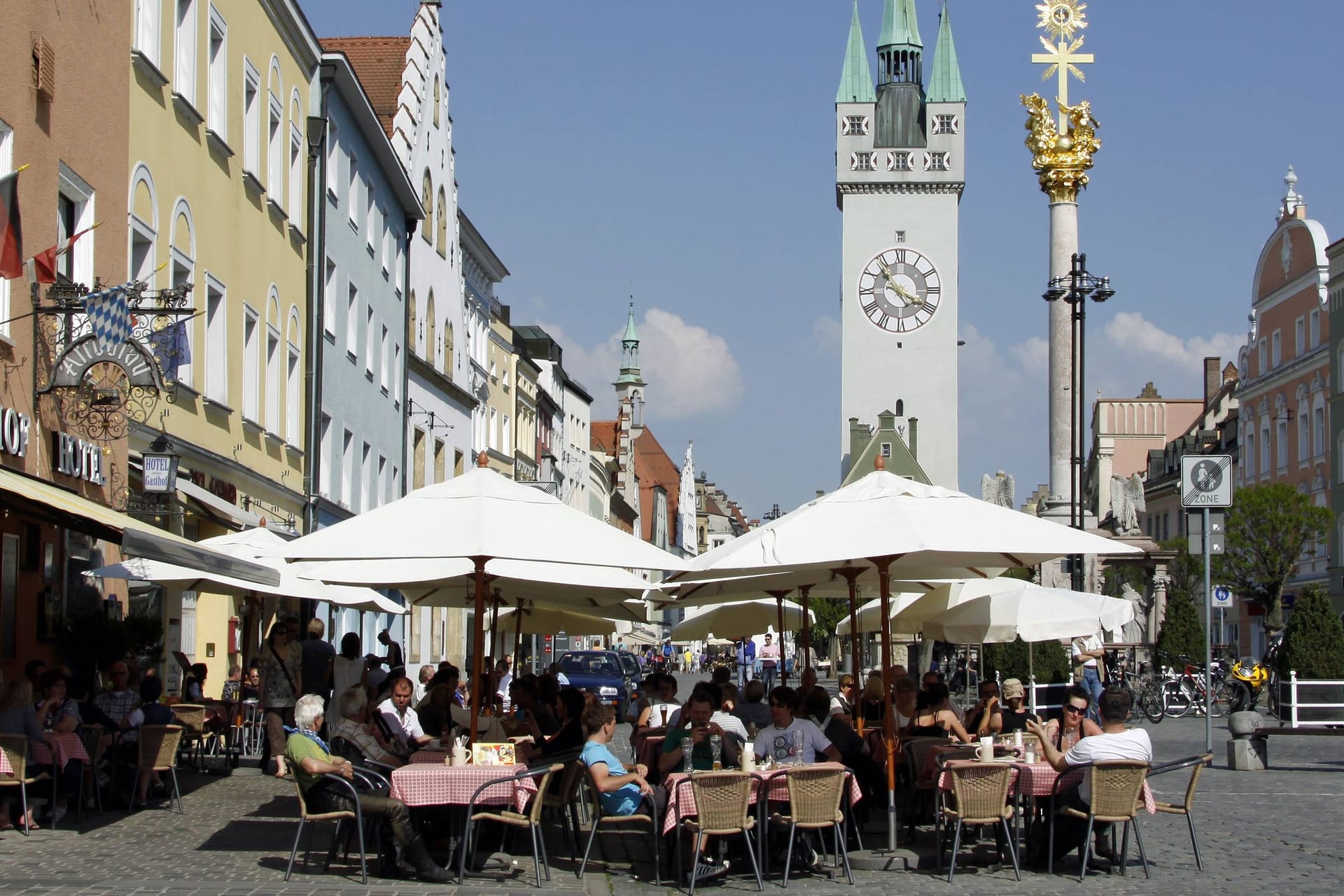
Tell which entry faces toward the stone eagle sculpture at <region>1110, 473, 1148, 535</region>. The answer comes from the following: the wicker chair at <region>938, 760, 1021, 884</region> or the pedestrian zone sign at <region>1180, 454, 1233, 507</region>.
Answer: the wicker chair

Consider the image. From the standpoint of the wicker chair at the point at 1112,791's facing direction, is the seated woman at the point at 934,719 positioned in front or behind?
in front

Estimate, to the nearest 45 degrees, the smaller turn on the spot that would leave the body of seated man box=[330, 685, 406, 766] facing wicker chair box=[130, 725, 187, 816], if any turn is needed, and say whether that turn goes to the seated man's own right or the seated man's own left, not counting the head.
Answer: approximately 135° to the seated man's own left

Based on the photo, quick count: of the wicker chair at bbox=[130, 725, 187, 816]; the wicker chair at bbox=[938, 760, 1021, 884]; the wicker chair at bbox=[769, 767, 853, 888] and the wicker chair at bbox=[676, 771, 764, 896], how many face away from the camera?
4

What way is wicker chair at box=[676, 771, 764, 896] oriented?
away from the camera

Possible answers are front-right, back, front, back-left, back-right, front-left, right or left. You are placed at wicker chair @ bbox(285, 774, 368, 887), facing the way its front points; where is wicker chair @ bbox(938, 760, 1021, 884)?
front

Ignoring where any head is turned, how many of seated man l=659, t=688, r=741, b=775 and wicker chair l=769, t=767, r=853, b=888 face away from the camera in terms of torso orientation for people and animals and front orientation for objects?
1

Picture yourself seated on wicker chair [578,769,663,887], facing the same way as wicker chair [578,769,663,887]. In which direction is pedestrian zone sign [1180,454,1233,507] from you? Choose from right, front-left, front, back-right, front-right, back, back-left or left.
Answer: front-left

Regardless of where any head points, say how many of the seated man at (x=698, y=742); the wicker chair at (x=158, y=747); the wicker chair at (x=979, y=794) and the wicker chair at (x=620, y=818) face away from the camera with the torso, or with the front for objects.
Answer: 2

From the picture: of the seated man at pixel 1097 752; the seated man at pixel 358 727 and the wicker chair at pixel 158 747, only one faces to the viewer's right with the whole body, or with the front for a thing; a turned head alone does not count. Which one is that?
the seated man at pixel 358 727

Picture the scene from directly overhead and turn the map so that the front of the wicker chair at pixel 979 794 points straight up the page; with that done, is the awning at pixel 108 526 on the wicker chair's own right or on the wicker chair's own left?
on the wicker chair's own left

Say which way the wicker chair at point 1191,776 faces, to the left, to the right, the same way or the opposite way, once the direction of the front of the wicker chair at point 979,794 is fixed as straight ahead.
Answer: to the left

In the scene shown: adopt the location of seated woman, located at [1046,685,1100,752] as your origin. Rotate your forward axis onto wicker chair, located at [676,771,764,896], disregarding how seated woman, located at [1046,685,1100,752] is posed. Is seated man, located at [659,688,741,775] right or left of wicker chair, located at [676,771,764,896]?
right

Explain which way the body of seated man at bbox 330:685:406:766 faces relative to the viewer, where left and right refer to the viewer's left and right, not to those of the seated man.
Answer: facing to the right of the viewer

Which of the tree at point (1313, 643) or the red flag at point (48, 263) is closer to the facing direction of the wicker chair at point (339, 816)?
the tree

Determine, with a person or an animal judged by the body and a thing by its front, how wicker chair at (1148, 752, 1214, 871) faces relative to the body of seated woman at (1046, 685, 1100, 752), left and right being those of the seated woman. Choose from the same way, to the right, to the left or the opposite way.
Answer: to the right

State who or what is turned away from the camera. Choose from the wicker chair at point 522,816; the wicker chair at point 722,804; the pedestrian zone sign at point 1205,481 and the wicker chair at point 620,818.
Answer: the wicker chair at point 722,804
